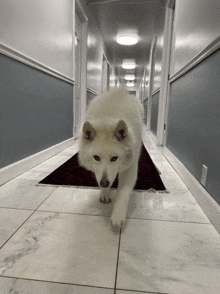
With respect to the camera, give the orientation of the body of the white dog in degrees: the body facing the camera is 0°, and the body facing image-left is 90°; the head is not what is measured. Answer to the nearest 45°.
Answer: approximately 0°
